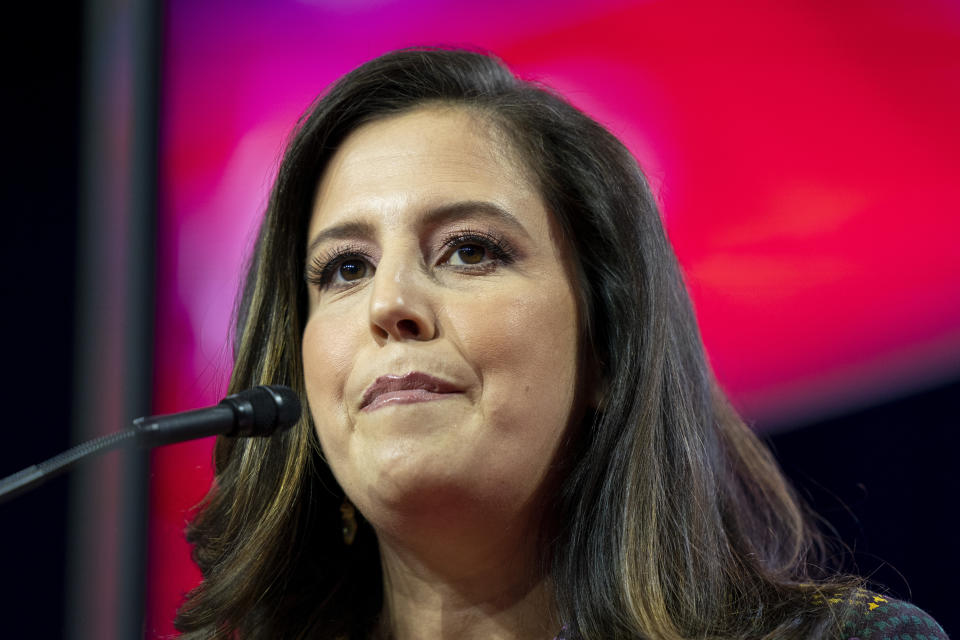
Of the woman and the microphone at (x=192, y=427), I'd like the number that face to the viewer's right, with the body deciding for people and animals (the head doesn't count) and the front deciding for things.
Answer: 1

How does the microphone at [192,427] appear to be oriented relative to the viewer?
to the viewer's right

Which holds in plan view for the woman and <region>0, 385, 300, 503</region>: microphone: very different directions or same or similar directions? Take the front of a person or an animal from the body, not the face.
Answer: very different directions

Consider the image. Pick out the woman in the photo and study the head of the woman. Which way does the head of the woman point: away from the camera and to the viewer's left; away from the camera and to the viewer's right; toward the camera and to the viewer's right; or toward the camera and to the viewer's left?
toward the camera and to the viewer's left

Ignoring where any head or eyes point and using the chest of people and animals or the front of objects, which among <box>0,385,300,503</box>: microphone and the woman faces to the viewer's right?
the microphone

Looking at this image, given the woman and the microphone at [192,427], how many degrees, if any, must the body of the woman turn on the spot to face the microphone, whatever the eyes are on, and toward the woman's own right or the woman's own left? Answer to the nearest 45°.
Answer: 0° — they already face it

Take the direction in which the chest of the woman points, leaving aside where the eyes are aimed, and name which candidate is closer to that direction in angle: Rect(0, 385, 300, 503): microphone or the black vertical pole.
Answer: the microphone

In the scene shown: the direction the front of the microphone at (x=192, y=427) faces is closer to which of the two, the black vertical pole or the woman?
the woman

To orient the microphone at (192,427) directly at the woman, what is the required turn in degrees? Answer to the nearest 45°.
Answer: approximately 45° to its left

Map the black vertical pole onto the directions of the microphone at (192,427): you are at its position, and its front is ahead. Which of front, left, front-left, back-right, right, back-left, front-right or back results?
left
